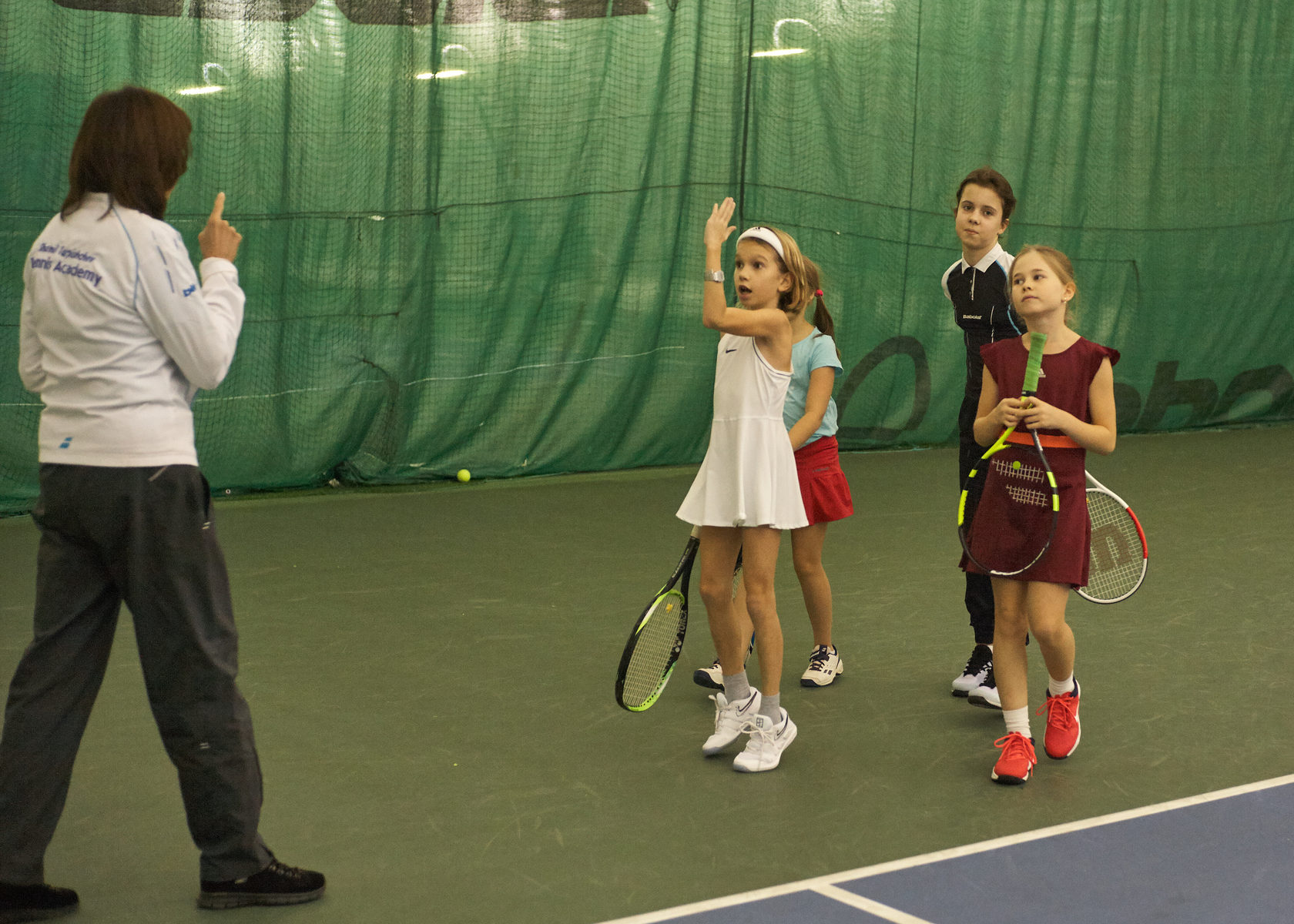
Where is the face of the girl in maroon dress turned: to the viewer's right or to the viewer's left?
to the viewer's left

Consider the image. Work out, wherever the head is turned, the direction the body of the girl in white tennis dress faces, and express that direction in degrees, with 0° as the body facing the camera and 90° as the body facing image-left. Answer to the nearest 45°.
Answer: approximately 45°
